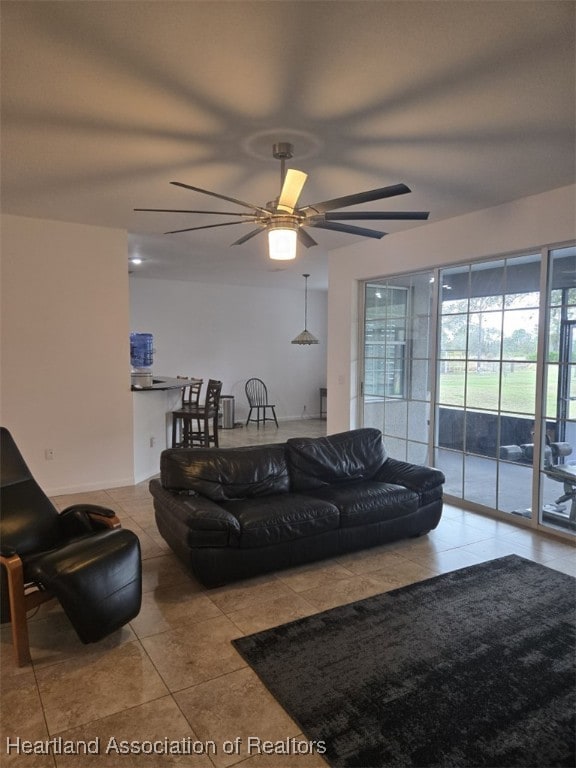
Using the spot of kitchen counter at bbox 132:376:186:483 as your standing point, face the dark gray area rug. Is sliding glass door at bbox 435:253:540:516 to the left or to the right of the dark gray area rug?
left

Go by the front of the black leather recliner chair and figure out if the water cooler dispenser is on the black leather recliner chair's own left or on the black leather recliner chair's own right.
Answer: on the black leather recliner chair's own left

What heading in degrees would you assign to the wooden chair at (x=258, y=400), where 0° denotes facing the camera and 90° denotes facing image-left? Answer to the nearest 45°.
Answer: approximately 315°

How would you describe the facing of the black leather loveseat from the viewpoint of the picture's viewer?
facing the viewer and to the right of the viewer

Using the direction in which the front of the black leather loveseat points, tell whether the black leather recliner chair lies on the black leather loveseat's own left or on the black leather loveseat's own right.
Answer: on the black leather loveseat's own right

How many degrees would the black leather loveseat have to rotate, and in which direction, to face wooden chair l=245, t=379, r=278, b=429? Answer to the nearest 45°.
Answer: approximately 135° to its left

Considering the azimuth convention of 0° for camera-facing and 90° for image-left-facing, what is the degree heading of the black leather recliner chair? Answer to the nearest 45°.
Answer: approximately 315°

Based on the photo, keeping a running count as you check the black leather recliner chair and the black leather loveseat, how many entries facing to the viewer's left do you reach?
0

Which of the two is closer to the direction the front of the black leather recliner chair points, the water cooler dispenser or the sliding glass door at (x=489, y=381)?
the sliding glass door

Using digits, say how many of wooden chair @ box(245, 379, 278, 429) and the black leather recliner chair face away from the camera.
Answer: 0
